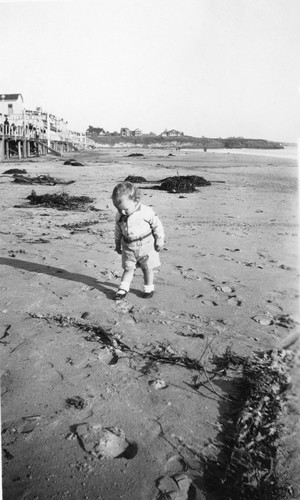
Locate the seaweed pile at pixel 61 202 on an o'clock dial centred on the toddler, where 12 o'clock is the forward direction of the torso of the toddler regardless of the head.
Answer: The seaweed pile is roughly at 4 o'clock from the toddler.

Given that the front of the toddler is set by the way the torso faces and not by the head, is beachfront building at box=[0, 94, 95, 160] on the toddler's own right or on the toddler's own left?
on the toddler's own right

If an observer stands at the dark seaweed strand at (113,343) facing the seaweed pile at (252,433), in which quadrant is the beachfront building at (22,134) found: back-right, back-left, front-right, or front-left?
back-left

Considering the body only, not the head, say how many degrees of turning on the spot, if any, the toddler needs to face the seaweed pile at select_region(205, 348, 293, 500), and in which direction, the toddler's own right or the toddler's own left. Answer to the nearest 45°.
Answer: approximately 45° to the toddler's own left

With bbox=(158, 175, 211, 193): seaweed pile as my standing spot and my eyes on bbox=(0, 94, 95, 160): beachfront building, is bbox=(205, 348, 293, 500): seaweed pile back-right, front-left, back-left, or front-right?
back-left

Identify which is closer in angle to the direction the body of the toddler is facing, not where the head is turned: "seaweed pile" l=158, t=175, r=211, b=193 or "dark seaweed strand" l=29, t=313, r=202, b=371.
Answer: the dark seaweed strand

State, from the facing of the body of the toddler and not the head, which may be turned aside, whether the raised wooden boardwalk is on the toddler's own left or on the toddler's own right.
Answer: on the toddler's own right

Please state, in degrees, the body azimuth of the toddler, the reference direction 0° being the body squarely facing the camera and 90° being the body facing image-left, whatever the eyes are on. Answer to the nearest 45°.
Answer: approximately 45°
